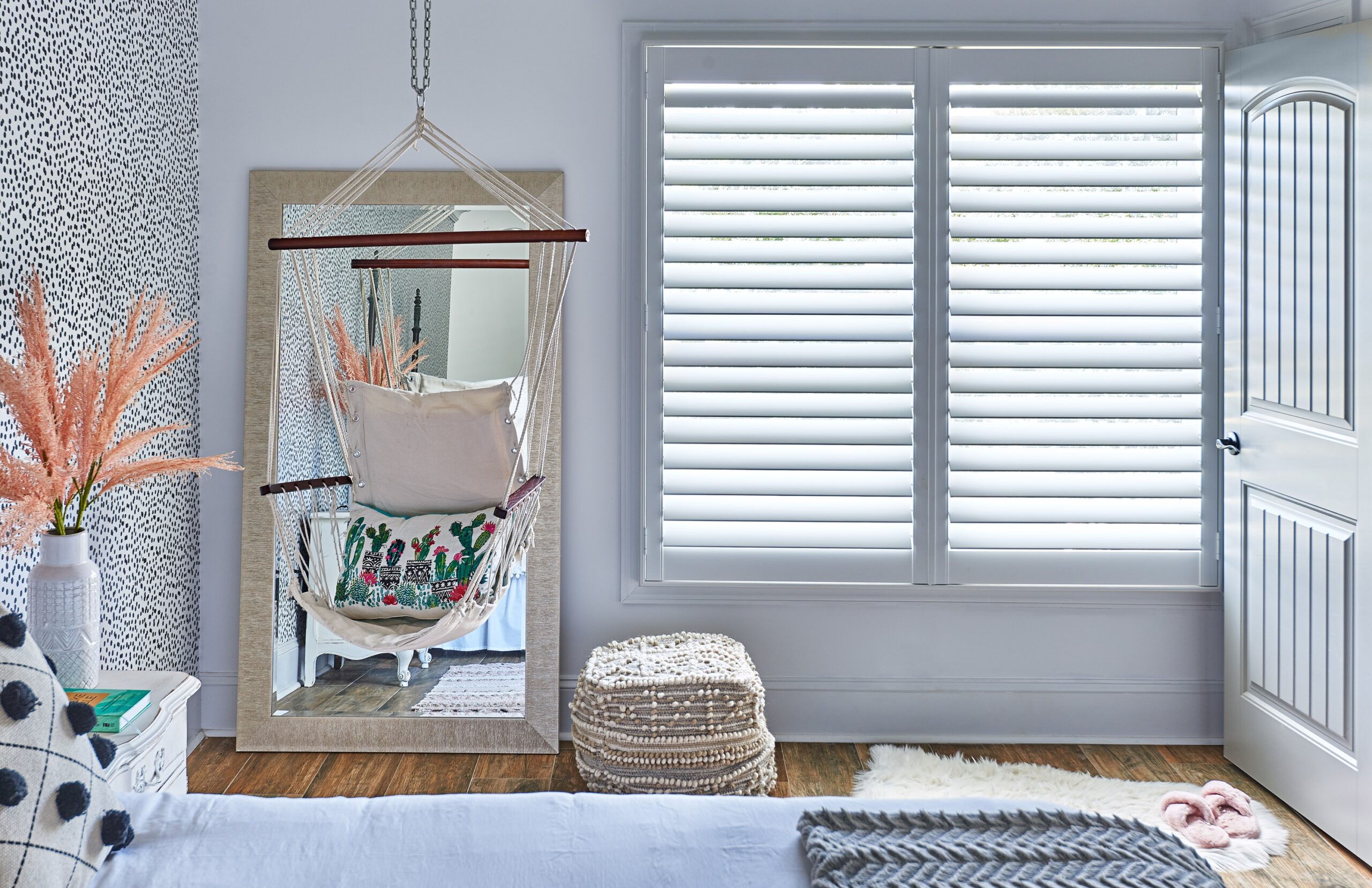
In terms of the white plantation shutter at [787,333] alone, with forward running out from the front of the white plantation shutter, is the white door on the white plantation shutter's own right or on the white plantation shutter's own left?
on the white plantation shutter's own left

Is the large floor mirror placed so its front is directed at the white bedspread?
yes

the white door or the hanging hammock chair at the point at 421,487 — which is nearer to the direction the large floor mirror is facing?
the hanging hammock chair

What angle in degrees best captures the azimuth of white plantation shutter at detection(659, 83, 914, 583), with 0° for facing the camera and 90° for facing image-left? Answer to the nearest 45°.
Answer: approximately 0°

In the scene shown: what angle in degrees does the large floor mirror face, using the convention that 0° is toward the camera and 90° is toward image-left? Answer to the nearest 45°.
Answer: approximately 0°

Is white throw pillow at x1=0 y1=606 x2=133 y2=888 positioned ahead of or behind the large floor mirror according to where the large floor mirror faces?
ahead
